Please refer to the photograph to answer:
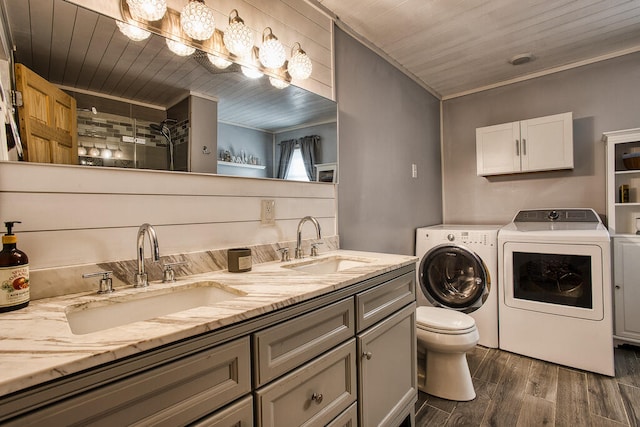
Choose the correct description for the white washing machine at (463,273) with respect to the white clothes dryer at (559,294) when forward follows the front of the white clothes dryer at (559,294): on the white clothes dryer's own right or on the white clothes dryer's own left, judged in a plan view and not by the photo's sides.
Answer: on the white clothes dryer's own right

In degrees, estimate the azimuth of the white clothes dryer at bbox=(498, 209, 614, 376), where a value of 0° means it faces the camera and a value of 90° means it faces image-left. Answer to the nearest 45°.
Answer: approximately 0°

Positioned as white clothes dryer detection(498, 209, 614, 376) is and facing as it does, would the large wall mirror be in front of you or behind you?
in front

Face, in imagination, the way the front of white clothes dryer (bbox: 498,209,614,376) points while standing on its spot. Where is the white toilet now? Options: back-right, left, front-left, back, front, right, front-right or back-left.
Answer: front-right

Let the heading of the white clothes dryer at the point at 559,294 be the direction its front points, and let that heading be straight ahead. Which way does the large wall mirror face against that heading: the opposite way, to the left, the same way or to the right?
to the left

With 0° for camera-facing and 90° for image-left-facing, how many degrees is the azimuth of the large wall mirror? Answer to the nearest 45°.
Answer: approximately 315°

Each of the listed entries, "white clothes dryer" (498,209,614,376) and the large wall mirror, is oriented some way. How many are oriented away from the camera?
0

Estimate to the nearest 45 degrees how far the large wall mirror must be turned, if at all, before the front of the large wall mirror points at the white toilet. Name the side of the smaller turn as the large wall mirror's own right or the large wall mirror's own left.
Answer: approximately 45° to the large wall mirror's own left

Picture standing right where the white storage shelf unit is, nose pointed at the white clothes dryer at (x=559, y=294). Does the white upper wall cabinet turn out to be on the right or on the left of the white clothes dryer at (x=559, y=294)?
right

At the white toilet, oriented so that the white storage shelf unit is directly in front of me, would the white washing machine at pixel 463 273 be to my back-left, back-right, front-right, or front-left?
front-left
